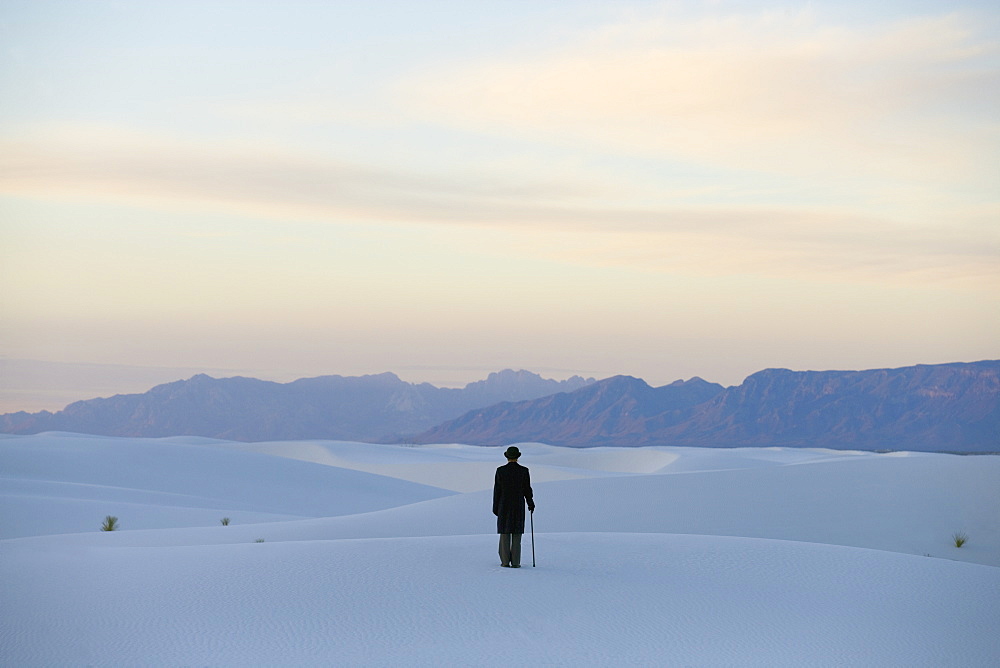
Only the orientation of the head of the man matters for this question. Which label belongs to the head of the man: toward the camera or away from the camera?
away from the camera

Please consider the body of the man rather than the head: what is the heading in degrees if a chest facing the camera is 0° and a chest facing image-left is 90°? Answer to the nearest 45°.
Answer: approximately 180°
